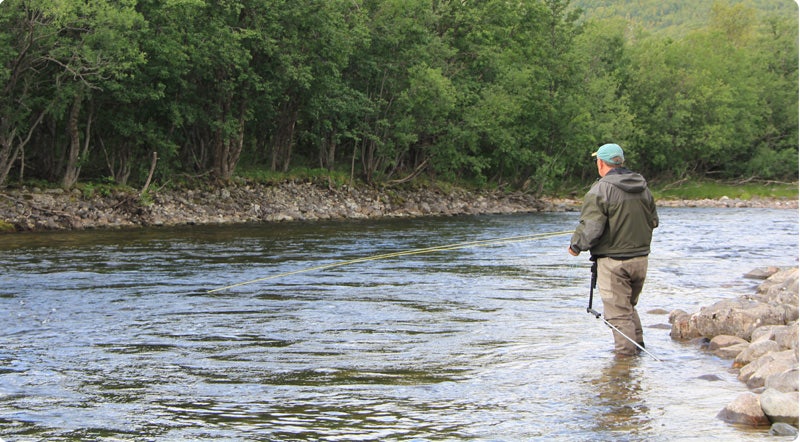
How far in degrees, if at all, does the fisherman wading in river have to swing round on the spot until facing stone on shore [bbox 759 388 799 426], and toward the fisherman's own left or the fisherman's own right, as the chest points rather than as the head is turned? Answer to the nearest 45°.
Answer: approximately 180°

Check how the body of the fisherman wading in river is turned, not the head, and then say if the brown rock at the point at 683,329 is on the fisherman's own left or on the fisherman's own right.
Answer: on the fisherman's own right

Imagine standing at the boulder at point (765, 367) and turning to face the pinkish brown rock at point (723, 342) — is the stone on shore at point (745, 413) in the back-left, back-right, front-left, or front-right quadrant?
back-left

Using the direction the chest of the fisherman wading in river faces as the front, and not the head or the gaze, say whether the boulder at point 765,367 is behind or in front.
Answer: behind

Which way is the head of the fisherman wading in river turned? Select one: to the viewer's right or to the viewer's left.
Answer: to the viewer's left

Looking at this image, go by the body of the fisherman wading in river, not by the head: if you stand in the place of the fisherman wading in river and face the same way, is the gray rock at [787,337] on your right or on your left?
on your right

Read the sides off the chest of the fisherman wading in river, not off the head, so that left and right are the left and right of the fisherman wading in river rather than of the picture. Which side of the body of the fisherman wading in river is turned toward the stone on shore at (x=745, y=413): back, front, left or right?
back

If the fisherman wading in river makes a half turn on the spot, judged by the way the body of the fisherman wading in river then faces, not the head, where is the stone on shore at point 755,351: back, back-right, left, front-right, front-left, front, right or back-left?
front-left

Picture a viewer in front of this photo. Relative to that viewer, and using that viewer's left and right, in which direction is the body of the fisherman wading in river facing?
facing away from the viewer and to the left of the viewer

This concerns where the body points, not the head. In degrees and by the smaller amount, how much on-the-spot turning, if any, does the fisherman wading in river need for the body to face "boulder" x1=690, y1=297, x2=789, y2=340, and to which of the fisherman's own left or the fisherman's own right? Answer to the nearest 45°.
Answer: approximately 90° to the fisherman's own right

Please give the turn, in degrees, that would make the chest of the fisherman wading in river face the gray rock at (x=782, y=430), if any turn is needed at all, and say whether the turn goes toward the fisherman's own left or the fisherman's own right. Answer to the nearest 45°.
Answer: approximately 180°
